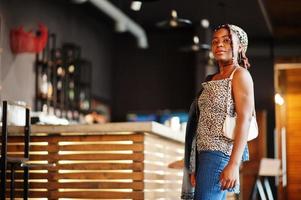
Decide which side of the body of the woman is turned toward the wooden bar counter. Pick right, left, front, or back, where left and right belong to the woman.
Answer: right

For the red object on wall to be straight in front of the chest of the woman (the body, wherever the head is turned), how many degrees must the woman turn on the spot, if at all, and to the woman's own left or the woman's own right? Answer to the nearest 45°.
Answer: approximately 90° to the woman's own right

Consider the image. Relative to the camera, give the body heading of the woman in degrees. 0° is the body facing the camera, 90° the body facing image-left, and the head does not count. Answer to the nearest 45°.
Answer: approximately 45°

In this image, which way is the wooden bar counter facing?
toward the camera

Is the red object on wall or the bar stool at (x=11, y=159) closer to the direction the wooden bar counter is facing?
the bar stool

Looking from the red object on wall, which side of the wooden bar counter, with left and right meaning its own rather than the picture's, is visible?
back

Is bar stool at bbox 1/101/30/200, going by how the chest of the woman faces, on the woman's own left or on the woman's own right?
on the woman's own right

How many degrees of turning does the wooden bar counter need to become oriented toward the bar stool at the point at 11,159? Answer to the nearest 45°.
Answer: approximately 45° to its right

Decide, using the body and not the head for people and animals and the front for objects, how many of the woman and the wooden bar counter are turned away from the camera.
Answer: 0
